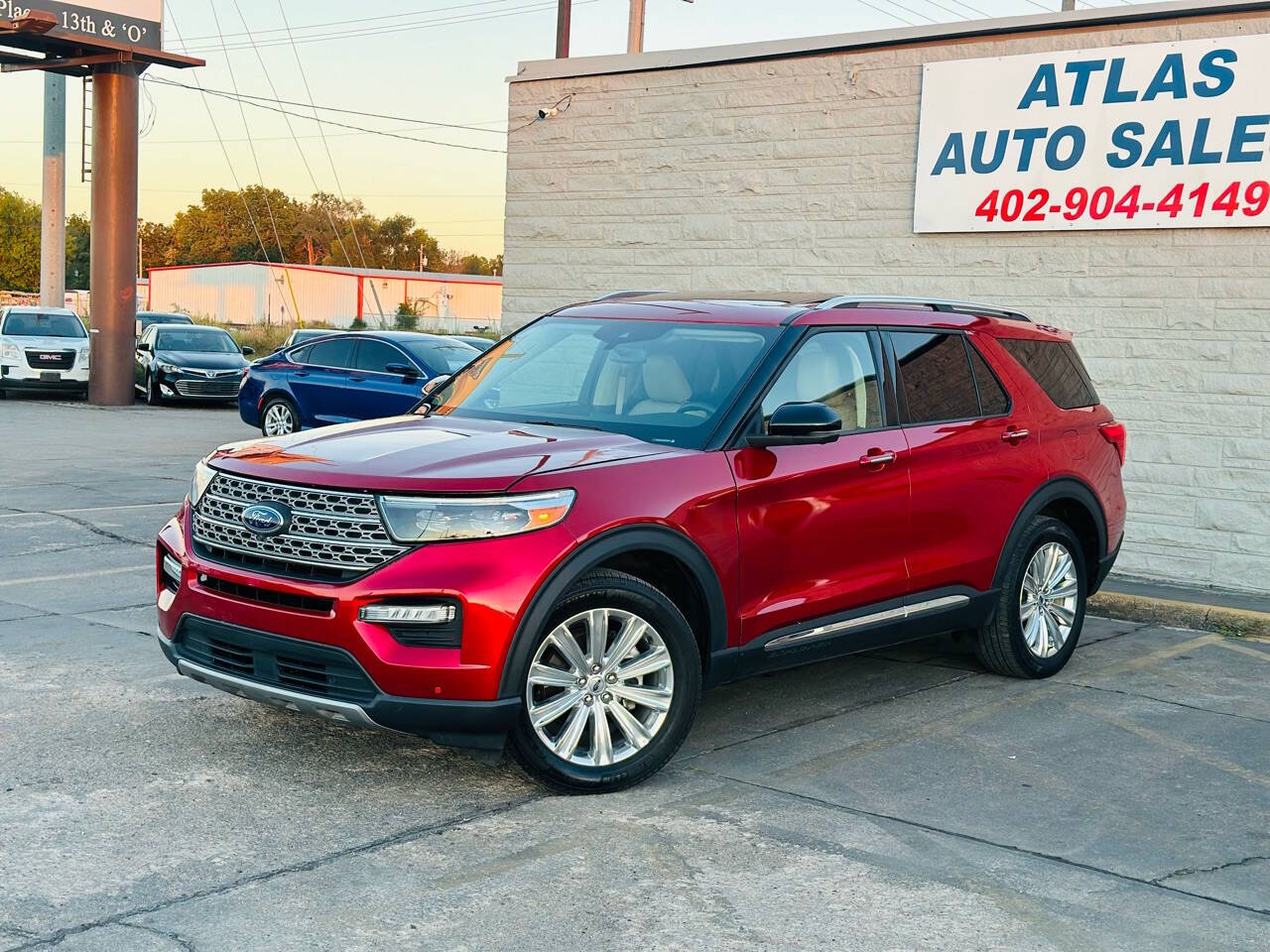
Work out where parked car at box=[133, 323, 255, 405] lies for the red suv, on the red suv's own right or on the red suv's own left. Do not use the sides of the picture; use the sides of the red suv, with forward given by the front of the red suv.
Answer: on the red suv's own right

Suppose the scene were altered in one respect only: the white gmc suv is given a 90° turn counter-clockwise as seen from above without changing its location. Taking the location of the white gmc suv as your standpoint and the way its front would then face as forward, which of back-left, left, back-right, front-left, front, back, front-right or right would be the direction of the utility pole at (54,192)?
left

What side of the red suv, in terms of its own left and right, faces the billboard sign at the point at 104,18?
right

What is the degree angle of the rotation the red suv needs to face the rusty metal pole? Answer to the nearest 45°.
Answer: approximately 90° to its right

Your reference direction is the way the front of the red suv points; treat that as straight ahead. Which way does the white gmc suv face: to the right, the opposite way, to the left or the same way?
to the left

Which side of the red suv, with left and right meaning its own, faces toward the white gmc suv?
right

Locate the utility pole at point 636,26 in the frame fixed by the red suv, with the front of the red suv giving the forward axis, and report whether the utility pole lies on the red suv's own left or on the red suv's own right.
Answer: on the red suv's own right
